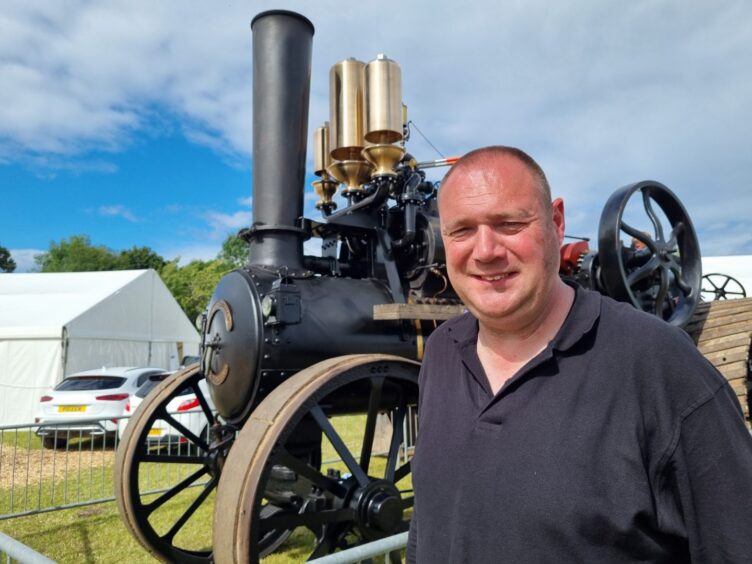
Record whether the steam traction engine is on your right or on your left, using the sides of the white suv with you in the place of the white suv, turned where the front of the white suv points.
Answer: on your right

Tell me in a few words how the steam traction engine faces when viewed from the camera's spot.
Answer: facing the viewer and to the left of the viewer

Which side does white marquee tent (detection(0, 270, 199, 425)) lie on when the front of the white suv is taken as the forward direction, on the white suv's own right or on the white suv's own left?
on the white suv's own left

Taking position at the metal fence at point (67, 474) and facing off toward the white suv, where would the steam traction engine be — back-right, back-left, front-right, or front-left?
back-right

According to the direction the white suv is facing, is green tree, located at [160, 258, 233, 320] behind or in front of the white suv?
in front

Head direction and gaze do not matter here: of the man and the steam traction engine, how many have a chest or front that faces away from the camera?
0

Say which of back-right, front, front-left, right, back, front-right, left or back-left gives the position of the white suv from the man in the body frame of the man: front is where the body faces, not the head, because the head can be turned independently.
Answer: right

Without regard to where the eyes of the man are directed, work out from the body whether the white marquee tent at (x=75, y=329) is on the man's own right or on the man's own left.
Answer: on the man's own right

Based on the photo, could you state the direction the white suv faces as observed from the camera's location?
facing away from the viewer and to the right of the viewer

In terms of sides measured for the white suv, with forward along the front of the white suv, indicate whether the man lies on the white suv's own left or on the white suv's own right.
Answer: on the white suv's own right
